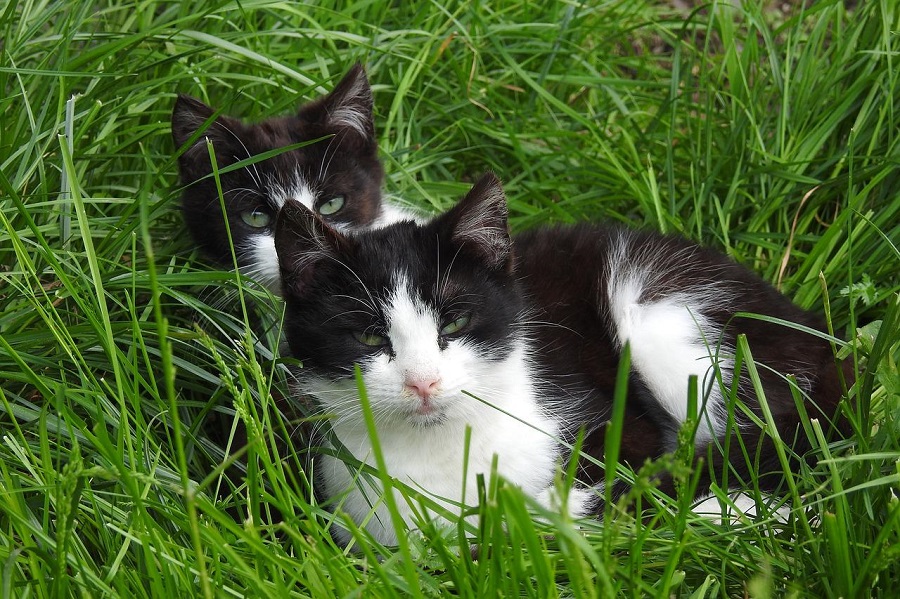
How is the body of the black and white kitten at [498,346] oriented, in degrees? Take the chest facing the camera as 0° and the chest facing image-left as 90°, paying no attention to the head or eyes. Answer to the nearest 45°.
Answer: approximately 45°
